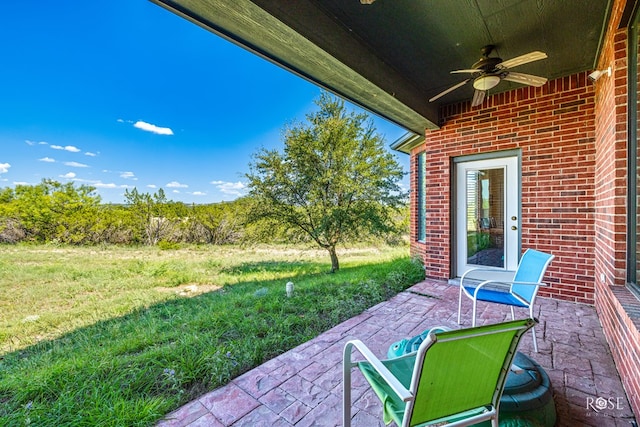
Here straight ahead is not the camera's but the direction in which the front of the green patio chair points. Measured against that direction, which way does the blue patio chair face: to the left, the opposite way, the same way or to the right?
to the left

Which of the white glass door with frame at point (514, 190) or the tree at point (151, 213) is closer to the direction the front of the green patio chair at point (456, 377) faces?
the tree

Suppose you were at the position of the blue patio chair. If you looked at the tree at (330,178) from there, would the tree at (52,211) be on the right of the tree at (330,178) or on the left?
left

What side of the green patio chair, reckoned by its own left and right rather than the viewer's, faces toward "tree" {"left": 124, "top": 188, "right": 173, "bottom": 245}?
front

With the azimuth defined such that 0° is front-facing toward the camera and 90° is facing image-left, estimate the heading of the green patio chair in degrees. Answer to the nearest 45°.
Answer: approximately 135°

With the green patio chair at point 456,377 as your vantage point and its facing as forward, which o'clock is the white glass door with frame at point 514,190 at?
The white glass door with frame is roughly at 2 o'clock from the green patio chair.

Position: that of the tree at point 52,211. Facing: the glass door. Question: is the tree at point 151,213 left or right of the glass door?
left

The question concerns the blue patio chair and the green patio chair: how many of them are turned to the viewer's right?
0

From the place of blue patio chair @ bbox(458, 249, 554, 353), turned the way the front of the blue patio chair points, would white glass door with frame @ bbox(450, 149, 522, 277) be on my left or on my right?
on my right

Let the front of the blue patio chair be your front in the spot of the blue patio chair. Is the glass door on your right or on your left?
on your right

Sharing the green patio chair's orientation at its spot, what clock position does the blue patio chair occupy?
The blue patio chair is roughly at 2 o'clock from the green patio chair.

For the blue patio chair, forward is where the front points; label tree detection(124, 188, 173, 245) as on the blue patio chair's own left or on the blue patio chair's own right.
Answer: on the blue patio chair's own right
